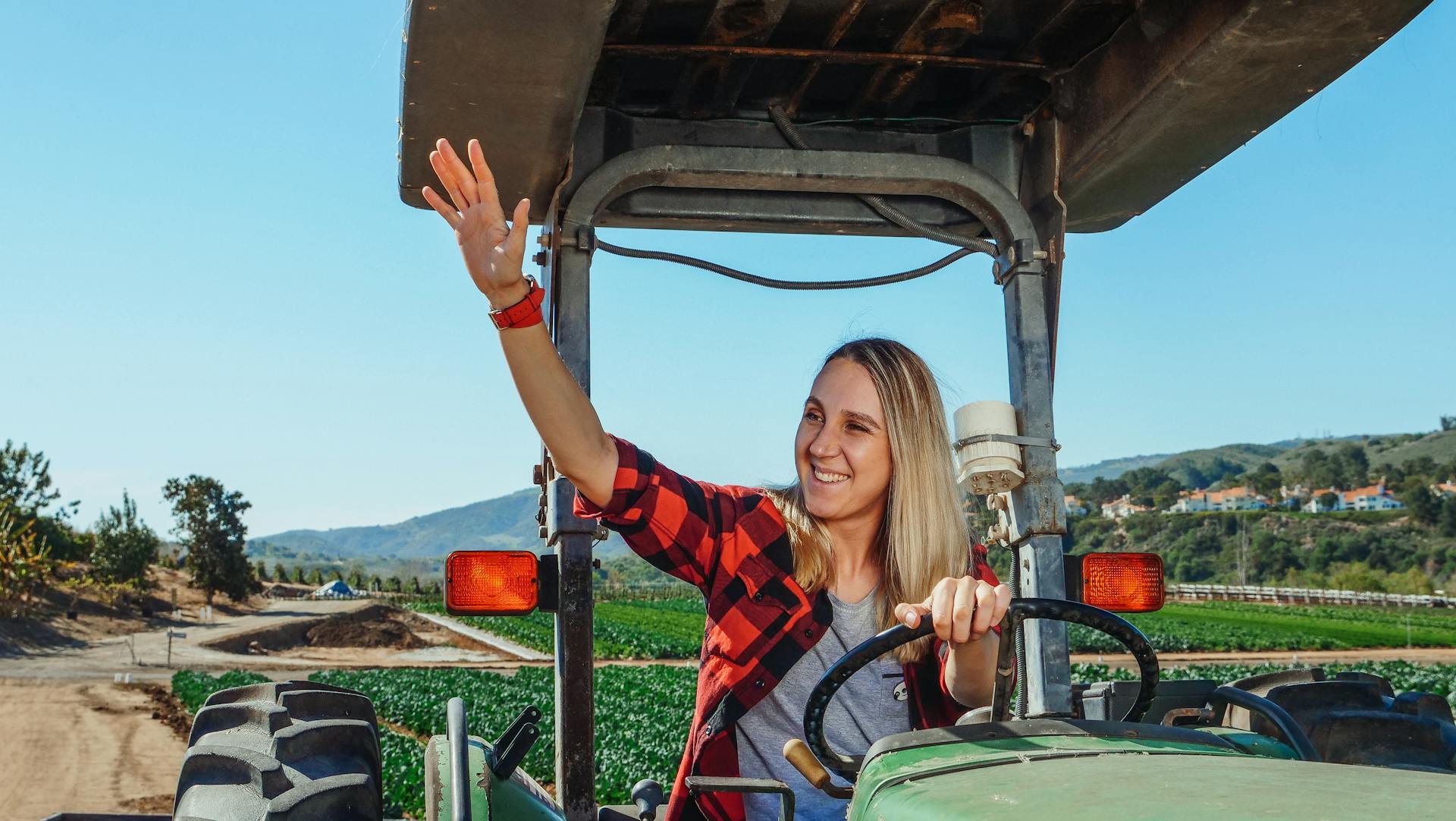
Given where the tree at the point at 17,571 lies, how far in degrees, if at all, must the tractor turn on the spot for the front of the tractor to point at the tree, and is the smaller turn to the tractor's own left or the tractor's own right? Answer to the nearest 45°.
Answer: approximately 135° to the tractor's own right

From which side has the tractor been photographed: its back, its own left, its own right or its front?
front

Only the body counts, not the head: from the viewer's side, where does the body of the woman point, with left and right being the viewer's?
facing the viewer

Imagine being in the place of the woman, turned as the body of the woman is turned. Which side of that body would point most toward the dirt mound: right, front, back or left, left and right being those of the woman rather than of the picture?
back

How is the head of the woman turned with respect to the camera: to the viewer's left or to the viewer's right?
to the viewer's left
